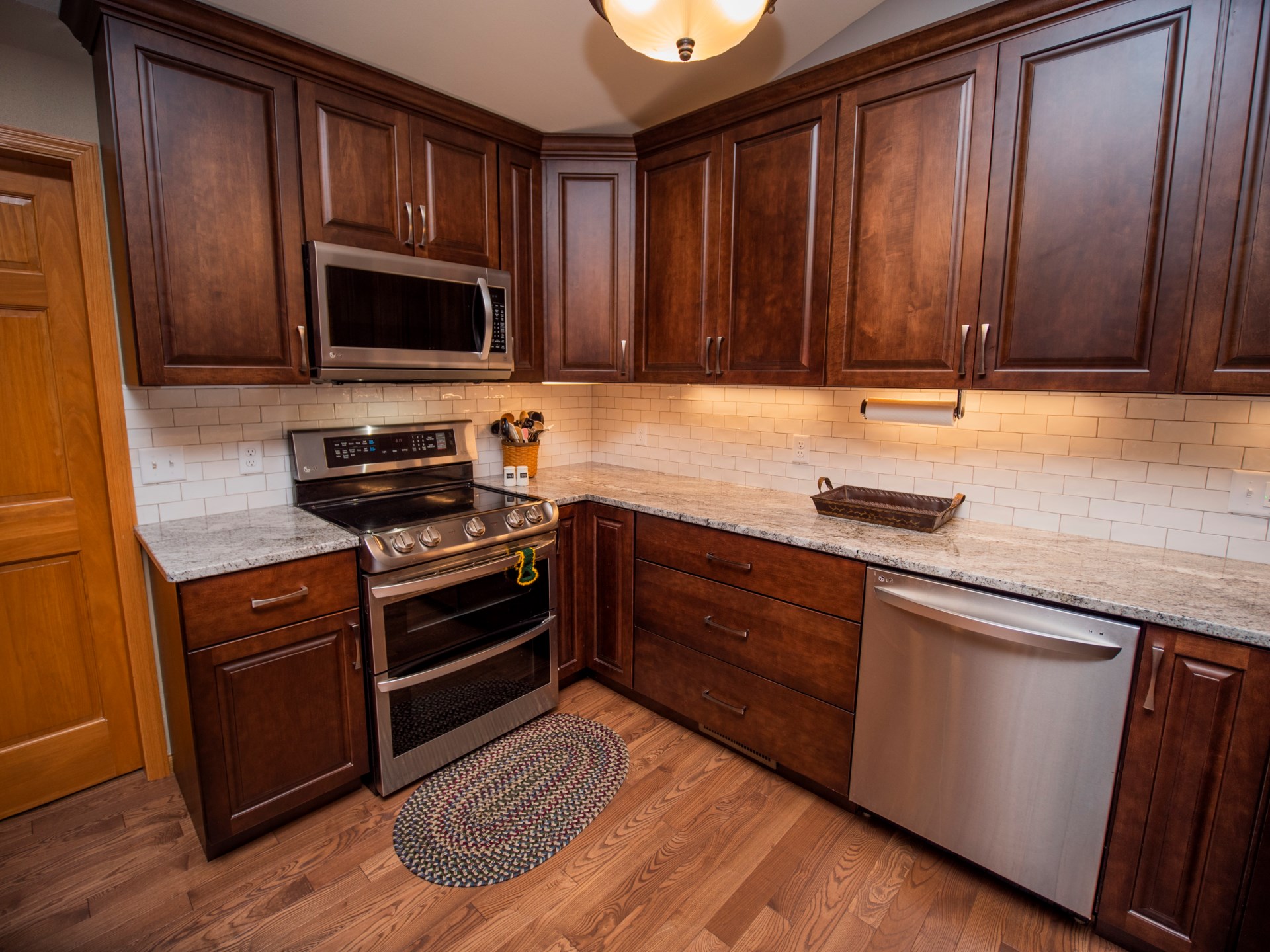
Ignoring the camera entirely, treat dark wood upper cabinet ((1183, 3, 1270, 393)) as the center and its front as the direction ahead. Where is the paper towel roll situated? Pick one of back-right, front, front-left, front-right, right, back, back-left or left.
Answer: right

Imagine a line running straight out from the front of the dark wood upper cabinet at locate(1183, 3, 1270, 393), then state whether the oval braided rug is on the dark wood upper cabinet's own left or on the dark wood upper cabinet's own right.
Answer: on the dark wood upper cabinet's own right

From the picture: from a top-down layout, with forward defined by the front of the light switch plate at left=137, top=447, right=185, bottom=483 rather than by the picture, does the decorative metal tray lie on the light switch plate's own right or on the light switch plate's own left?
on the light switch plate's own left

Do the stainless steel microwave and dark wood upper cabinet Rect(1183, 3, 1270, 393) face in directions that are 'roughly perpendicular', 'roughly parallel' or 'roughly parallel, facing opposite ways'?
roughly perpendicular

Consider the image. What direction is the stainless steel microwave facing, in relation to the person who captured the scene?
facing the viewer and to the right of the viewer

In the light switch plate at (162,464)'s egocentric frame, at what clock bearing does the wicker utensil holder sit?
The wicker utensil holder is roughly at 9 o'clock from the light switch plate.

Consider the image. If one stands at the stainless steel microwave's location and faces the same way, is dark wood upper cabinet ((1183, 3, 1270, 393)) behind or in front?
in front

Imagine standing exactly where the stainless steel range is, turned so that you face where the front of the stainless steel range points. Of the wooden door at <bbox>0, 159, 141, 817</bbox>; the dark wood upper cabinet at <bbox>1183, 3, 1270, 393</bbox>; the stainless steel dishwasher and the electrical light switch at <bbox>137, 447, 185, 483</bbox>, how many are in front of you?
2

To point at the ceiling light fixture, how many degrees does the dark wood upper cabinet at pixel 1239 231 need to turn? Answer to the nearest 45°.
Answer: approximately 45° to its right

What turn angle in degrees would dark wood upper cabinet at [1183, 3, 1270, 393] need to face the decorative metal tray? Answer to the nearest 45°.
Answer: approximately 90° to its right

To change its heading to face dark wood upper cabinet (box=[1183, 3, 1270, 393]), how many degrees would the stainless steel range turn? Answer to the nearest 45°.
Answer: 0° — it already faces it

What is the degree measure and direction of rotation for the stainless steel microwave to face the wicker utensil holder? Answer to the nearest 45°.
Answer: approximately 90° to its left
